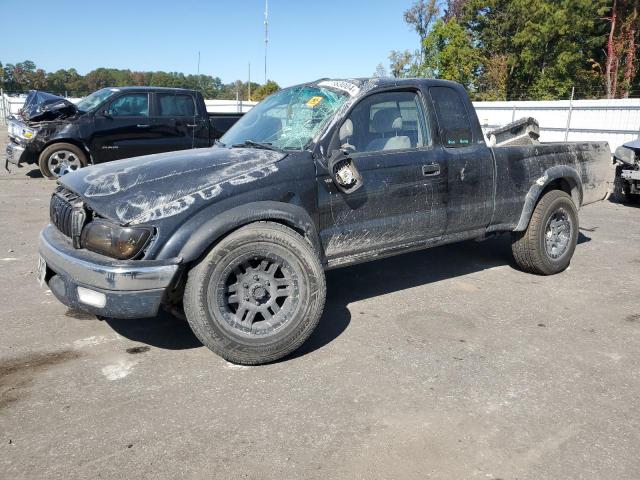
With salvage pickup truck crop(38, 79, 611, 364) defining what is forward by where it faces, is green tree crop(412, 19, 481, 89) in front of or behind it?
behind

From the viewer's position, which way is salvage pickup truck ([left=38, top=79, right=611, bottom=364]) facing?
facing the viewer and to the left of the viewer

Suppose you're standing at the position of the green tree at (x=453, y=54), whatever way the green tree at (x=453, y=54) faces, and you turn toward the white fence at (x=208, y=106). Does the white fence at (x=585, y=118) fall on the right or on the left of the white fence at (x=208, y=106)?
left

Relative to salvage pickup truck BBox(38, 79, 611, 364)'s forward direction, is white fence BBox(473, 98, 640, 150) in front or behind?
behind

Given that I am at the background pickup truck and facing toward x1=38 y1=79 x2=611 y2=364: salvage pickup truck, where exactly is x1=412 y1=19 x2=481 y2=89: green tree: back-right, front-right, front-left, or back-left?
back-left

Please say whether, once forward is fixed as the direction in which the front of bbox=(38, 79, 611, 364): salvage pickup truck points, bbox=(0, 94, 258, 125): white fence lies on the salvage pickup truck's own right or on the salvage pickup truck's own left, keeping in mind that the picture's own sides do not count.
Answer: on the salvage pickup truck's own right

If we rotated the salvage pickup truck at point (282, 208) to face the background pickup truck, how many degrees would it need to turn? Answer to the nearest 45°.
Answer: approximately 90° to its right

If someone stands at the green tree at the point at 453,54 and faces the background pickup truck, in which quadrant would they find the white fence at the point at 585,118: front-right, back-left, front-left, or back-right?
front-left

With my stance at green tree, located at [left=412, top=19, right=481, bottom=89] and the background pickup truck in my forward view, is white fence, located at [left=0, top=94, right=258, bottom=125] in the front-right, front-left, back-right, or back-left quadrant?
front-right
